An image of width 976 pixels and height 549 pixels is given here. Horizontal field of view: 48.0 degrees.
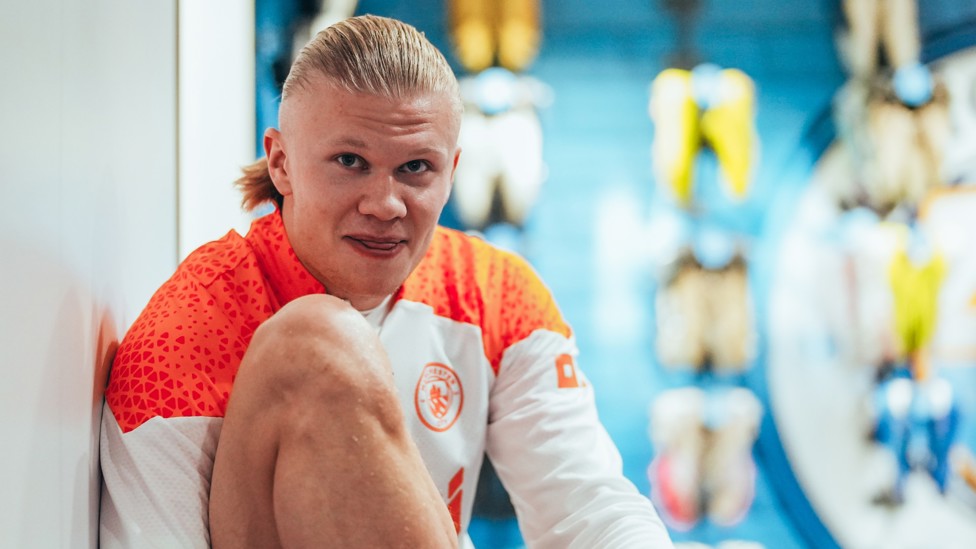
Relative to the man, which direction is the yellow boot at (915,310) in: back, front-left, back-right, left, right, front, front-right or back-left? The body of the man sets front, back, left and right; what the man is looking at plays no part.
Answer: back-left

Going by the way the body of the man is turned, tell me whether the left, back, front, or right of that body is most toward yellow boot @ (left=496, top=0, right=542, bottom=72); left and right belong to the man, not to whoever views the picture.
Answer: back

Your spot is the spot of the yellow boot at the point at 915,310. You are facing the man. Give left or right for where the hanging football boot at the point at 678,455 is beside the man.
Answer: right

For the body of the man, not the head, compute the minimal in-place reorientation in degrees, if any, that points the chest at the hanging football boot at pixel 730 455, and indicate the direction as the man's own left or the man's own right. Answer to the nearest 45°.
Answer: approximately 135° to the man's own left

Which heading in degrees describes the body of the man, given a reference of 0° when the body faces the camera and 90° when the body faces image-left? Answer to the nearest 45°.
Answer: approximately 0°

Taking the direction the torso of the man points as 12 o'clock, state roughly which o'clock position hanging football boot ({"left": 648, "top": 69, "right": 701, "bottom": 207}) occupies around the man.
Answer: The hanging football boot is roughly at 7 o'clock from the man.

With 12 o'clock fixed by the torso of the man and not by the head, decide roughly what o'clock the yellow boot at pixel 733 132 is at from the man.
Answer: The yellow boot is roughly at 7 o'clock from the man.
